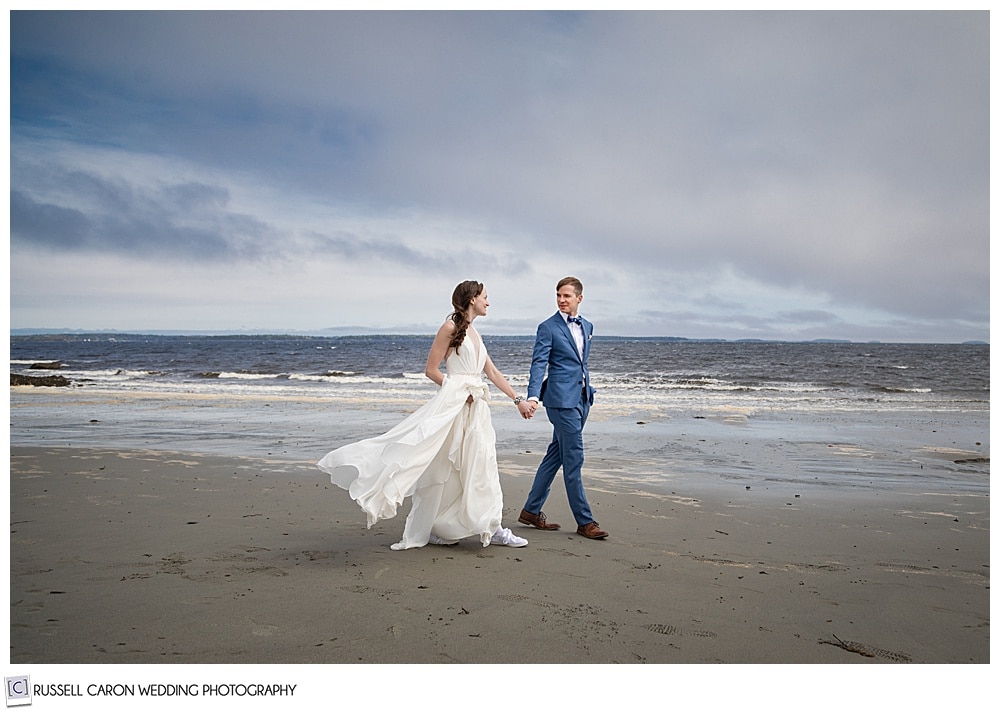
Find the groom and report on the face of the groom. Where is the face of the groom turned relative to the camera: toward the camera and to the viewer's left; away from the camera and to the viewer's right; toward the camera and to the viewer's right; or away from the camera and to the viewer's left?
toward the camera and to the viewer's left

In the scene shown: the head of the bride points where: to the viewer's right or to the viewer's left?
to the viewer's right

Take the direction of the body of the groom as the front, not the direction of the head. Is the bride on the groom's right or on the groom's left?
on the groom's right
